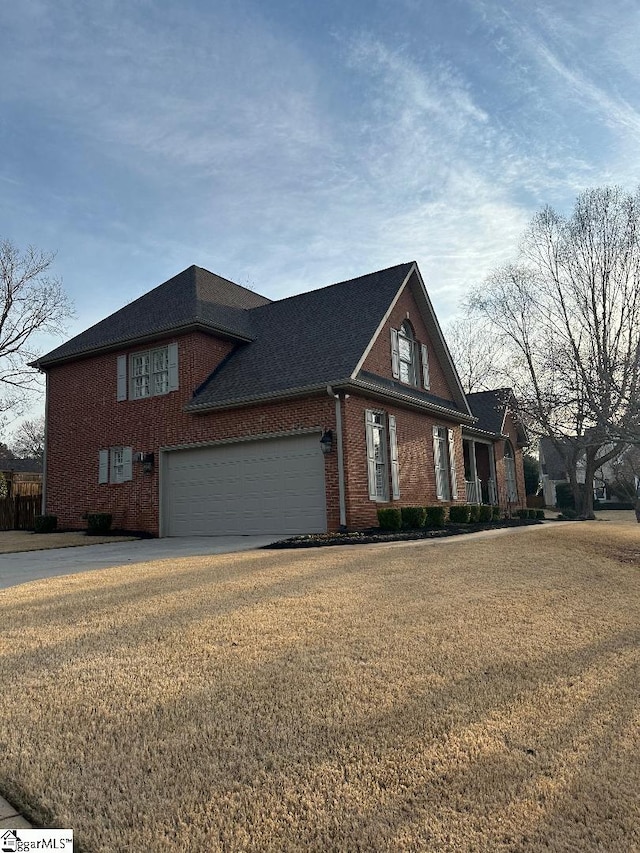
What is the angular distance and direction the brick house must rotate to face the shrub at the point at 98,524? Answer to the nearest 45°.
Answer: approximately 135° to its right

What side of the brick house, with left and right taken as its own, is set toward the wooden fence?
back

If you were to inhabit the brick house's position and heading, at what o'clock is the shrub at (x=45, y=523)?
The shrub is roughly at 5 o'clock from the brick house.

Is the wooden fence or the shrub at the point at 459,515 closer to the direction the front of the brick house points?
the shrub

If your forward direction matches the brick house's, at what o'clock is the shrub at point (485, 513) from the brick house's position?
The shrub is roughly at 10 o'clock from the brick house.
